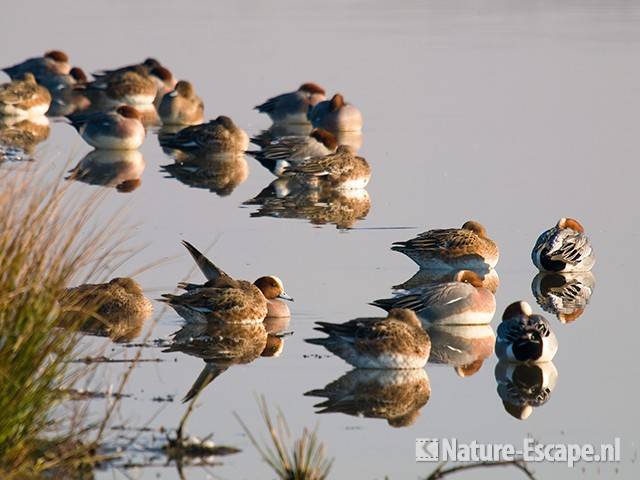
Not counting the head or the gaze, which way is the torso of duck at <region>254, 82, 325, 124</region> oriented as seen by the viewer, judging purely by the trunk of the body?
to the viewer's right

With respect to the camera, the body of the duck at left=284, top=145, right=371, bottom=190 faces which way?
to the viewer's right

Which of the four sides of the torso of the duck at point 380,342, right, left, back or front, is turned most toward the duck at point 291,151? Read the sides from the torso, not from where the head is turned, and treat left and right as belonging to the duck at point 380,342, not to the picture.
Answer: left

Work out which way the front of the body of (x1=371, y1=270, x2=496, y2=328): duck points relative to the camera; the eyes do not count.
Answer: to the viewer's right
